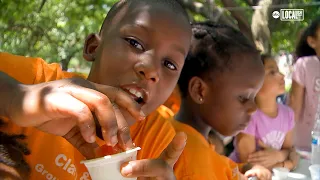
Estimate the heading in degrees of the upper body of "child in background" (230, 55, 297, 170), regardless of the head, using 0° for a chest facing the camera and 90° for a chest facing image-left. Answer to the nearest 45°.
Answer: approximately 315°

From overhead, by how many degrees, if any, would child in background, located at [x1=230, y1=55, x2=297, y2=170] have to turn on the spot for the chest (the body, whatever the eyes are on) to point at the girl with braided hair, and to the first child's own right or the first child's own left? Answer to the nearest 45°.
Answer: approximately 45° to the first child's own right

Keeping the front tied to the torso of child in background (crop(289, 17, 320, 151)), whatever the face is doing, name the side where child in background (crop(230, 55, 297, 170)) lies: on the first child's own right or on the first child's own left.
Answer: on the first child's own right

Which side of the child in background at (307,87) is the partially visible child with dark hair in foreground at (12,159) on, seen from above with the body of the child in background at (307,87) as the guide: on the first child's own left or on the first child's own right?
on the first child's own right

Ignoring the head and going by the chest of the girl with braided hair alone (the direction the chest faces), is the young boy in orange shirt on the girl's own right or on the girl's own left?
on the girl's own right
